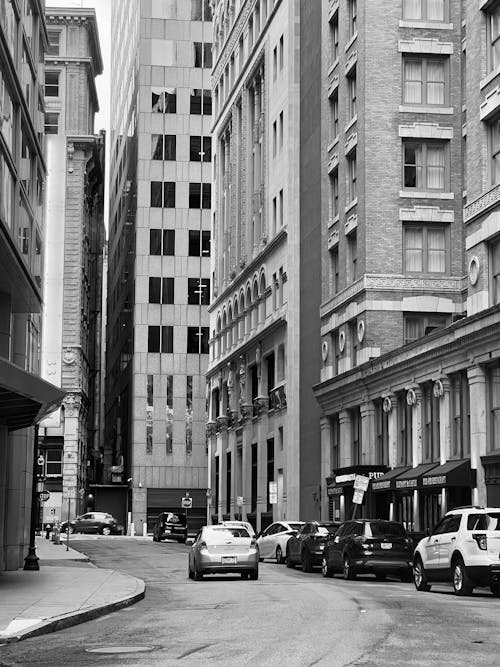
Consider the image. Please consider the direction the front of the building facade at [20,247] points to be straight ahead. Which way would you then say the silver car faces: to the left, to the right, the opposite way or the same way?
to the left

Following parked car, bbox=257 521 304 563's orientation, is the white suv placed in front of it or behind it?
behind

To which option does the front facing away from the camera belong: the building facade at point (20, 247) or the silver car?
the silver car

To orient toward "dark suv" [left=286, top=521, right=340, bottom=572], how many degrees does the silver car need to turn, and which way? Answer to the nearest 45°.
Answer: approximately 45° to its right

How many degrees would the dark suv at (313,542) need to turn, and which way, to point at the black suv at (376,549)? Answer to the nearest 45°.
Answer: approximately 135° to its left

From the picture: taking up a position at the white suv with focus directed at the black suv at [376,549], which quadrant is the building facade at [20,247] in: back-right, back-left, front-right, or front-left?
front-left

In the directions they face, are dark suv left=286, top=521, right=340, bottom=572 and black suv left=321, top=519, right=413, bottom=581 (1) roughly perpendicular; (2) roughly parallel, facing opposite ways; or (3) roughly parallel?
roughly parallel

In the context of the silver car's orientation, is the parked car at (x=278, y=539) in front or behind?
in front

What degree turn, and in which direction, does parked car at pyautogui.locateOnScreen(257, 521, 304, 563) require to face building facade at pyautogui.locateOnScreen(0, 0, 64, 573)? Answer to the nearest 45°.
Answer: approximately 90° to its left

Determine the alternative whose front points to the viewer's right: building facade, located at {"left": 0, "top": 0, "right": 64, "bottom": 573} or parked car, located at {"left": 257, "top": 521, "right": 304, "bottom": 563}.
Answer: the building facade

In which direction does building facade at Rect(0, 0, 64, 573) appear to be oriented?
to the viewer's right

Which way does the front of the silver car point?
away from the camera

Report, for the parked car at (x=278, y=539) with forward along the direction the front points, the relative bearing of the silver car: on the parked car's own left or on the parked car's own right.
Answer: on the parked car's own left

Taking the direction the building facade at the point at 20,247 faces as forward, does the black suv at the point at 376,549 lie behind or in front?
in front

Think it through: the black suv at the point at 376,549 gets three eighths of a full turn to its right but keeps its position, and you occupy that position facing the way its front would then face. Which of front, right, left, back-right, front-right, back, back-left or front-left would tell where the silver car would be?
back

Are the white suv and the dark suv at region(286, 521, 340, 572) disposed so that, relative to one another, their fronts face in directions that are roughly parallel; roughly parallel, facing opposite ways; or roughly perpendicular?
roughly parallel
